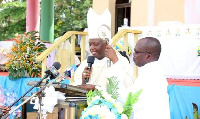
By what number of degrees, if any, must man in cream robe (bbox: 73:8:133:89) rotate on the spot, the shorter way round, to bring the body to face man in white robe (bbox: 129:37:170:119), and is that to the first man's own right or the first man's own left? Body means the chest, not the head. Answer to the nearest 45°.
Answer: approximately 45° to the first man's own left

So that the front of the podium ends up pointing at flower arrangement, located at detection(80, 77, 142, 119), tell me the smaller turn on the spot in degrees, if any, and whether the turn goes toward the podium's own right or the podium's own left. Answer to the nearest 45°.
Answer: approximately 135° to the podium's own left

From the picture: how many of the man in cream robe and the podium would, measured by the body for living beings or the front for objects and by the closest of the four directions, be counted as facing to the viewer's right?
0

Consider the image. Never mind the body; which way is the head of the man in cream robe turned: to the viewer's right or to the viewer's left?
to the viewer's left

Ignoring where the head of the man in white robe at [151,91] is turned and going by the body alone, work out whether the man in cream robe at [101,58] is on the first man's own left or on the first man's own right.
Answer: on the first man's own right

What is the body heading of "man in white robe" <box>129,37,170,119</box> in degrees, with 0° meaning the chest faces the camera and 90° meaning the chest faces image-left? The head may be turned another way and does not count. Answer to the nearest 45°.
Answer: approximately 90°

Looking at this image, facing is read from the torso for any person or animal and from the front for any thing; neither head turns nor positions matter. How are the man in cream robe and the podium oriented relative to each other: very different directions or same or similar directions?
same or similar directions

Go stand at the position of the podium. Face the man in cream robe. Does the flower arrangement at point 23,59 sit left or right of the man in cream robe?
left

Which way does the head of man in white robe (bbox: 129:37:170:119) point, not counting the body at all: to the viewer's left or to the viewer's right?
to the viewer's left

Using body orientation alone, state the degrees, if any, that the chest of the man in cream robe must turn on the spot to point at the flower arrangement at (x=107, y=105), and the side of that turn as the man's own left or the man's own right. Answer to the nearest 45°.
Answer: approximately 45° to the man's own left

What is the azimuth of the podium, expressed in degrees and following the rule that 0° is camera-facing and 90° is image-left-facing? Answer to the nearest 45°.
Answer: approximately 45°

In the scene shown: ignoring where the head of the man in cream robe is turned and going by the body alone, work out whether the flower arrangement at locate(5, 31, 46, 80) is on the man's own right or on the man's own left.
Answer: on the man's own right
